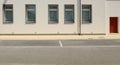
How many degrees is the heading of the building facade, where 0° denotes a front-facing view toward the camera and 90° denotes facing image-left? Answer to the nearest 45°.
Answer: approximately 0°
